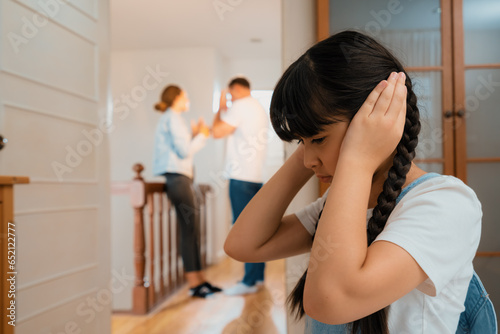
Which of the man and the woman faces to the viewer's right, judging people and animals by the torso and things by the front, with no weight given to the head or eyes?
the woman

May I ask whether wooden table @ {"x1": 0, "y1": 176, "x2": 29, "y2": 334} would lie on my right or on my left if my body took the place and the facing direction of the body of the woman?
on my right

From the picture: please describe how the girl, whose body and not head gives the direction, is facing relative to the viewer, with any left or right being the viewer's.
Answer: facing the viewer and to the left of the viewer

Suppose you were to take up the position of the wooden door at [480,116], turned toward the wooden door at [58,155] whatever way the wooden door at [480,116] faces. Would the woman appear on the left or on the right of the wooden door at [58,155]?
right

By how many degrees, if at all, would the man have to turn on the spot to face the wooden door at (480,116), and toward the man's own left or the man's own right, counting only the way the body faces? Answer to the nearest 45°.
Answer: approximately 135° to the man's own left

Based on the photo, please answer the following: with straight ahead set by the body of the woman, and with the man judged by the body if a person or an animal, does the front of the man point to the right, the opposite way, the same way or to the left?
the opposite way

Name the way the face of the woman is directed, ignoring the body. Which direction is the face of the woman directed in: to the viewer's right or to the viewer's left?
to the viewer's right

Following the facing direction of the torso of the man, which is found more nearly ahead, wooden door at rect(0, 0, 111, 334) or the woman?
the woman

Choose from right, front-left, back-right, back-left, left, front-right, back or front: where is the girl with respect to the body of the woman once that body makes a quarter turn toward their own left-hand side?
back

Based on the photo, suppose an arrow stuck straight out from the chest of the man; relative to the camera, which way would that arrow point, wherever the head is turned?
to the viewer's left

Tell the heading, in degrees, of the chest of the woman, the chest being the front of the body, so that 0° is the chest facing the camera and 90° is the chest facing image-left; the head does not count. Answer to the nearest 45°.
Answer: approximately 270°

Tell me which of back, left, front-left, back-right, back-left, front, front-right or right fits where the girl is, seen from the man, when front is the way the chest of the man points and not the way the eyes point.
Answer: left

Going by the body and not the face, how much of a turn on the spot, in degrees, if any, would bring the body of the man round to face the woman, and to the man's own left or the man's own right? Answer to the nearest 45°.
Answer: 0° — they already face them

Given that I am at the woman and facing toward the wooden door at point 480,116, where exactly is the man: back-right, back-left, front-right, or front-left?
front-left
